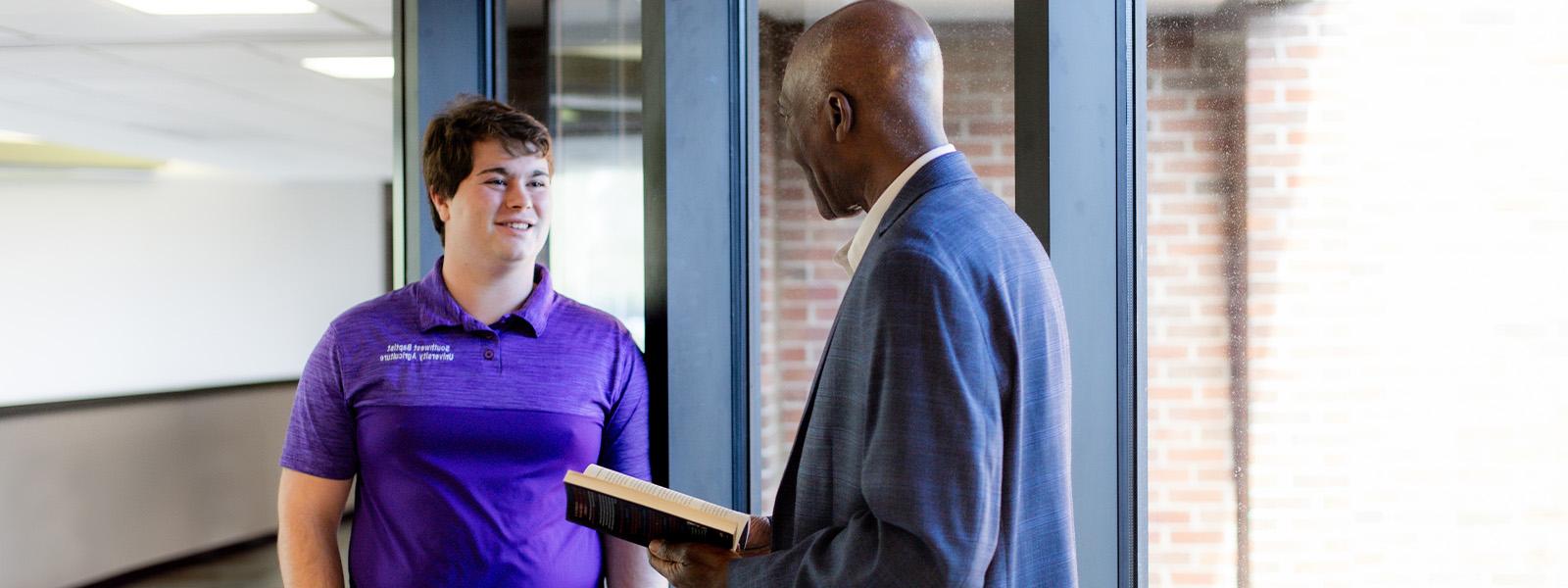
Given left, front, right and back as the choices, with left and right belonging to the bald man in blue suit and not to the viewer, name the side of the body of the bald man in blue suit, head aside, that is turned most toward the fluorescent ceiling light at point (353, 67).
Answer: front

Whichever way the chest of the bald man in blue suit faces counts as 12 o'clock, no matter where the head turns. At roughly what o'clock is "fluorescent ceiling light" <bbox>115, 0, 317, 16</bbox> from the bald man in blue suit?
The fluorescent ceiling light is roughly at 12 o'clock from the bald man in blue suit.

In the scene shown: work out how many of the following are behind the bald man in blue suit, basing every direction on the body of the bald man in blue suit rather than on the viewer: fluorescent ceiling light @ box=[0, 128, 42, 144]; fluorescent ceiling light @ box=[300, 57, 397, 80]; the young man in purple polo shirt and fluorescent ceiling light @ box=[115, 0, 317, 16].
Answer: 0

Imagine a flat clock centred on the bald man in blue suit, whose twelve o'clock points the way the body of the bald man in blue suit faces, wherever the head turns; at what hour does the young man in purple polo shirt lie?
The young man in purple polo shirt is roughly at 12 o'clock from the bald man in blue suit.

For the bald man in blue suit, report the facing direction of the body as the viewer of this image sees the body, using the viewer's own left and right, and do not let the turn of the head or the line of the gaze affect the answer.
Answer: facing away from the viewer and to the left of the viewer

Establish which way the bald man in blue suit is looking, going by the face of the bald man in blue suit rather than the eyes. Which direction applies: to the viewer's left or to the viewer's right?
to the viewer's left

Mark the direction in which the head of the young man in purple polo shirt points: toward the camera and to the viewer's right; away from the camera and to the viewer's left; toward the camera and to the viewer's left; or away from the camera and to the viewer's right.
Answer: toward the camera and to the viewer's right

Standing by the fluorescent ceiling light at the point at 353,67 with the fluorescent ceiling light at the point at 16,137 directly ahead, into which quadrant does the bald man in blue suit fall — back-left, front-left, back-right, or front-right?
back-left

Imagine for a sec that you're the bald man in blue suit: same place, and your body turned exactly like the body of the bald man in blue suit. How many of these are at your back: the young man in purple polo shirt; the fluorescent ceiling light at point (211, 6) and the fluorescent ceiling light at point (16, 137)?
0

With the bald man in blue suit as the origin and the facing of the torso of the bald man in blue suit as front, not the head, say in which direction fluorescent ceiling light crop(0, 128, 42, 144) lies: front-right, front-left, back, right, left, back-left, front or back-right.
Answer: front

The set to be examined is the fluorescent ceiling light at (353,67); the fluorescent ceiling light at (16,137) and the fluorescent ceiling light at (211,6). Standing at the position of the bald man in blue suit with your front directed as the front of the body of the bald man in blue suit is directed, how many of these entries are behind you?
0
